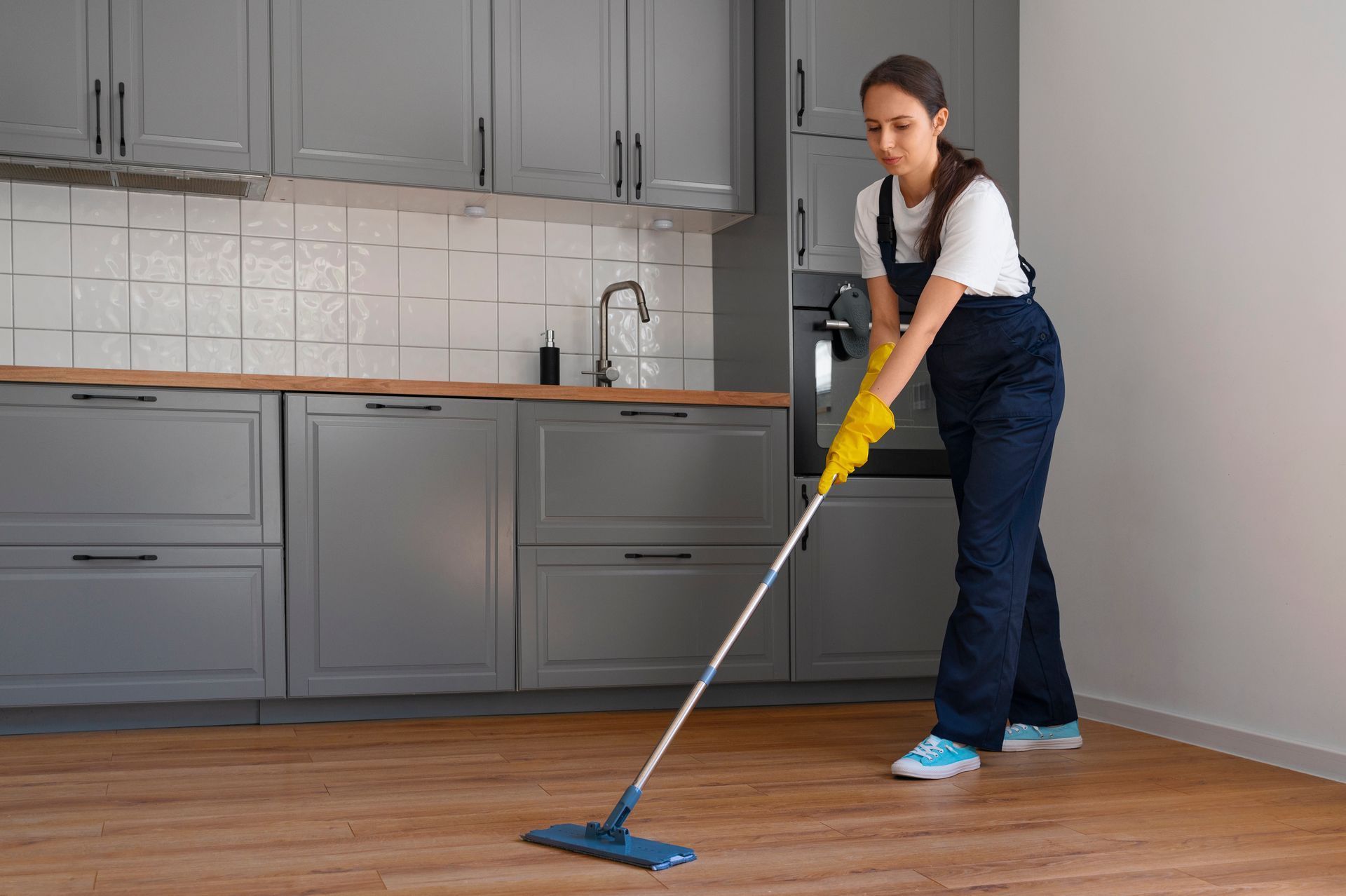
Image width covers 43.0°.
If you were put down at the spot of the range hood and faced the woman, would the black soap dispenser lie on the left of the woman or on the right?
left

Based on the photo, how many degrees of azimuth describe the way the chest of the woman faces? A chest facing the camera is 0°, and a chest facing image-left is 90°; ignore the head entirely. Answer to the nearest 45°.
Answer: approximately 45°

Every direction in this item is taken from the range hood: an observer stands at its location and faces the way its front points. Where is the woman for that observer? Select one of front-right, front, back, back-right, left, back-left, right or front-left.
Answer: front-left

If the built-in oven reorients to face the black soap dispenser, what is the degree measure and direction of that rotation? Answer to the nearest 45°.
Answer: approximately 90° to its right

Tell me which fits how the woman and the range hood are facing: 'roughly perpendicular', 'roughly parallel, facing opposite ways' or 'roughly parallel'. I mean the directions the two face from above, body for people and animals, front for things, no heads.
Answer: roughly perpendicular

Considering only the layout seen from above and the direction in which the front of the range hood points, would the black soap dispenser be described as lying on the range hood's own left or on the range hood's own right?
on the range hood's own left

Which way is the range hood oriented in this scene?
toward the camera

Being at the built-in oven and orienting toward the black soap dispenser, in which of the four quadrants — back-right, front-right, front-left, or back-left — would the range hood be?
front-left

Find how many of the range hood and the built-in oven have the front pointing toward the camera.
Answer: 2

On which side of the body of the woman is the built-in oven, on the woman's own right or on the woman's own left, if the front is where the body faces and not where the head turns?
on the woman's own right

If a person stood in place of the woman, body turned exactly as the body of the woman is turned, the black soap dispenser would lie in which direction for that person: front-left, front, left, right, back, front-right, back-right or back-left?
right

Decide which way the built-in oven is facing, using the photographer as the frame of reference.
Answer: facing the viewer
